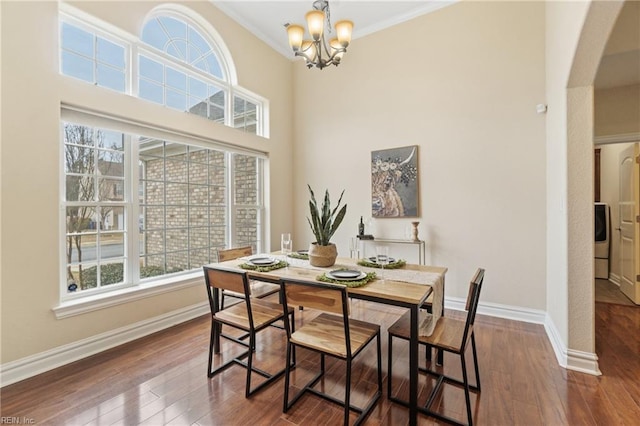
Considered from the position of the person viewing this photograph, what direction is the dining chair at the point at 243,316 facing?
facing away from the viewer and to the right of the viewer

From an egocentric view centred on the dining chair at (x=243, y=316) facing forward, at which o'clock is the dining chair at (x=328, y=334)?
the dining chair at (x=328, y=334) is roughly at 3 o'clock from the dining chair at (x=243, y=316).

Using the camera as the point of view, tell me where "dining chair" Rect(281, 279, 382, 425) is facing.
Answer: facing away from the viewer and to the right of the viewer

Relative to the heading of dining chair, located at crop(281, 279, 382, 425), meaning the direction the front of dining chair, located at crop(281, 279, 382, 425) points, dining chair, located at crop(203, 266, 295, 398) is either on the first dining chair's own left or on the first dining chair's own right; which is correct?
on the first dining chair's own left

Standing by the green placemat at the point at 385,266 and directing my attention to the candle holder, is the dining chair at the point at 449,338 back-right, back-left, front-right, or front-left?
back-right

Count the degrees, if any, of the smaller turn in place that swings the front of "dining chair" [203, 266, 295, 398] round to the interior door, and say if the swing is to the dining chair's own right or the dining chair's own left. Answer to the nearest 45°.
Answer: approximately 45° to the dining chair's own right
